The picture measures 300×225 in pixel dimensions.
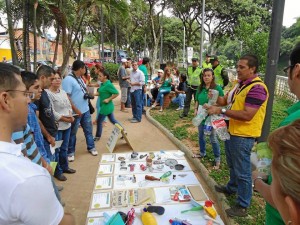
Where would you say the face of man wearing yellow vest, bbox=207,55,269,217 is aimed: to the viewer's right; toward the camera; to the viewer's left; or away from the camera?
to the viewer's left

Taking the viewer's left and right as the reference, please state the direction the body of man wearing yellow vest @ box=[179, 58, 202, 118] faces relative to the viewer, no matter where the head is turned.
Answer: facing the viewer

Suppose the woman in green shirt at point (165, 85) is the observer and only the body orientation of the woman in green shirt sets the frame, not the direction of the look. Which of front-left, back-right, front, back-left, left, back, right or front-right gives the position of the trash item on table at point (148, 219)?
front-left

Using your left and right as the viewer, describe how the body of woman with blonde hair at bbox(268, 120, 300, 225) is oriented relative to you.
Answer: facing away from the viewer and to the left of the viewer

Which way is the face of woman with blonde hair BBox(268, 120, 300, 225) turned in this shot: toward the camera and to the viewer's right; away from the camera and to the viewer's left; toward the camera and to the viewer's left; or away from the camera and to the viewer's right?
away from the camera and to the viewer's left

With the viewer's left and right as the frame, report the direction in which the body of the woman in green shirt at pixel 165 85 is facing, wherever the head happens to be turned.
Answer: facing the viewer and to the left of the viewer

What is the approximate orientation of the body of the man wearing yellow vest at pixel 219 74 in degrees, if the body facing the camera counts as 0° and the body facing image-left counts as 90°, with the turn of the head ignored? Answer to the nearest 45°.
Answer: approximately 45°

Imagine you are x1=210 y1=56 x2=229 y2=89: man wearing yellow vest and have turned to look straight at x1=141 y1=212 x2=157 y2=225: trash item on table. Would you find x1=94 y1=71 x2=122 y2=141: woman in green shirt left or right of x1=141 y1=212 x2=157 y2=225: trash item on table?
right
